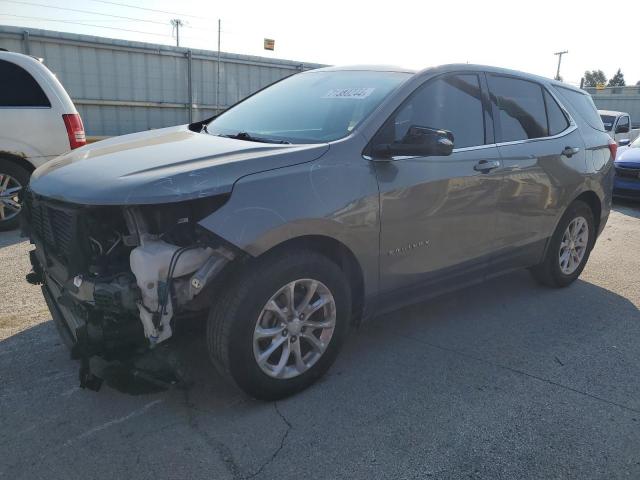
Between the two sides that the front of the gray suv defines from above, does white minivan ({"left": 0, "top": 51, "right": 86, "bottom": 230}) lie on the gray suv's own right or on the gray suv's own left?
on the gray suv's own right

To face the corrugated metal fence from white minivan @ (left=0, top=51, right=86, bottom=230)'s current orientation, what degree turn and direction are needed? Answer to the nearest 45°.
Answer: approximately 90° to its right

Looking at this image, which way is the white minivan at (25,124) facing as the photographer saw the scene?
facing to the left of the viewer

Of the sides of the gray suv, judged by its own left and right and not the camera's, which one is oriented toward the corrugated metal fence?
right

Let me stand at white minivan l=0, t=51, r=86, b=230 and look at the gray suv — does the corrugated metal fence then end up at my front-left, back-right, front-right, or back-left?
back-left
